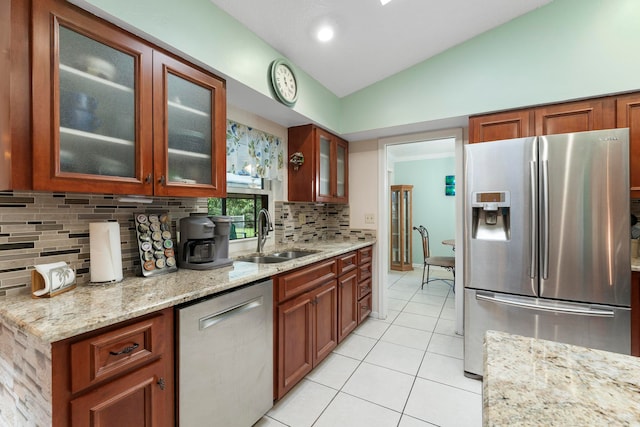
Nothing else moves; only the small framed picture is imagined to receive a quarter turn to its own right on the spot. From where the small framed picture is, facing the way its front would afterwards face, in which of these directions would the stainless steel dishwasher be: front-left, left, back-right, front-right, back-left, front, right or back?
left

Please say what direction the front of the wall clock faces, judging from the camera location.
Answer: facing the viewer and to the right of the viewer

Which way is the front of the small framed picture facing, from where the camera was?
facing the viewer

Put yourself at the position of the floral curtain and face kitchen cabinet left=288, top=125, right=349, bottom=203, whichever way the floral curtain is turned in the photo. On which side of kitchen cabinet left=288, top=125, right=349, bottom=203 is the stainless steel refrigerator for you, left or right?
right

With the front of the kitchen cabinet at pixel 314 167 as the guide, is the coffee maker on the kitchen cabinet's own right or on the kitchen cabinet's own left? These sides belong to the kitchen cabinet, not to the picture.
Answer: on the kitchen cabinet's own right

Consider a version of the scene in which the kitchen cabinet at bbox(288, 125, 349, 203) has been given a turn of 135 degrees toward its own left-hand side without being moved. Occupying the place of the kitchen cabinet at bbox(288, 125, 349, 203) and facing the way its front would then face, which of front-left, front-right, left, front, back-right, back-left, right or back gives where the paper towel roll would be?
back-left
